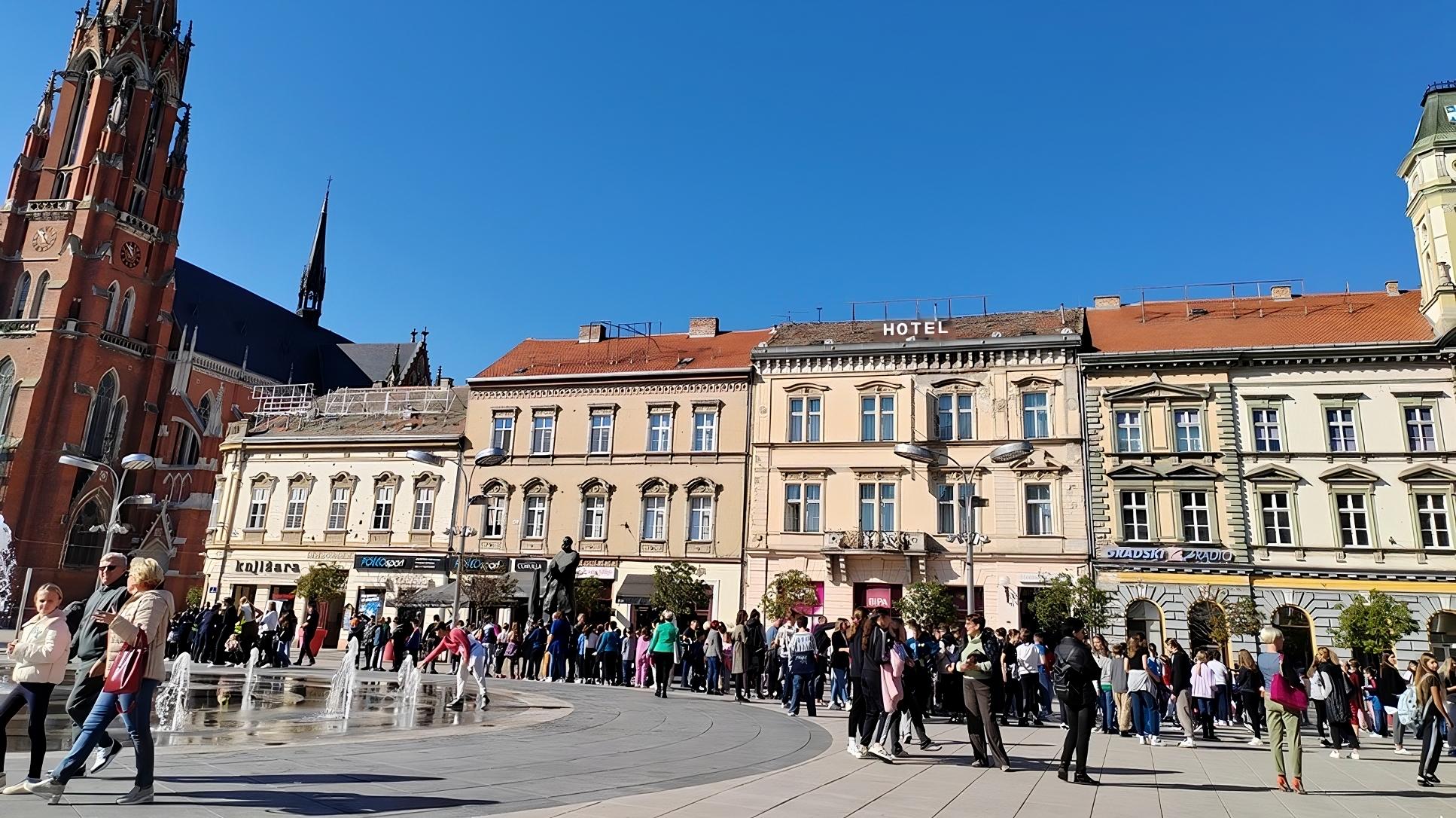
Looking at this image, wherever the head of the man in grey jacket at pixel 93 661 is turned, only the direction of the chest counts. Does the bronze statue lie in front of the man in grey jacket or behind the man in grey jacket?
behind

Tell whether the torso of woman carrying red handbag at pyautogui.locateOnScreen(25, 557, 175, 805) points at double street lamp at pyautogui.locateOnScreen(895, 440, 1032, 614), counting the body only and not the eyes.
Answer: no

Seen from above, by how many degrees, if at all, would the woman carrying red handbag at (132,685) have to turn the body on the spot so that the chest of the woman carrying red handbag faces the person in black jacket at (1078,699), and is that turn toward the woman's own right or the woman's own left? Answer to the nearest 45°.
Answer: approximately 180°

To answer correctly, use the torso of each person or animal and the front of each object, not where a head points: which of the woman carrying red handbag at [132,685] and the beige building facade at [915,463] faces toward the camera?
the beige building facade

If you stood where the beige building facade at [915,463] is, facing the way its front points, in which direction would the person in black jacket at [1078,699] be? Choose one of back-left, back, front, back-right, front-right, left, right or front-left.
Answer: front

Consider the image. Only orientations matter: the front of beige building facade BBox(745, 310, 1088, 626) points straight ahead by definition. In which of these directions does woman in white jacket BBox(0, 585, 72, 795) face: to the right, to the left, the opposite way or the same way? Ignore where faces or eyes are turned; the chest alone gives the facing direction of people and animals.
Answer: the same way

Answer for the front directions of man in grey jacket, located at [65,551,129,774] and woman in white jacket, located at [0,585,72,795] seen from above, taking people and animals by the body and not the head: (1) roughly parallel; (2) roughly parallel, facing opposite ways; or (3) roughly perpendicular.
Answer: roughly parallel

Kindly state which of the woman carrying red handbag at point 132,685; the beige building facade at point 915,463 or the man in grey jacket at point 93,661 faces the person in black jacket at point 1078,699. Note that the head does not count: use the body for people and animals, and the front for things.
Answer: the beige building facade

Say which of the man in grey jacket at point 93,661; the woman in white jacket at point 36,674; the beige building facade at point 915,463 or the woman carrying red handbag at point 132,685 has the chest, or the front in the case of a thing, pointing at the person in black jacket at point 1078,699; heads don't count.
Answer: the beige building facade

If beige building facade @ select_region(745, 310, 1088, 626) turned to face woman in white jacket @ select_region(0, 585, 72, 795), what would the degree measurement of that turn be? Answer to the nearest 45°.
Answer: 0° — it already faces them

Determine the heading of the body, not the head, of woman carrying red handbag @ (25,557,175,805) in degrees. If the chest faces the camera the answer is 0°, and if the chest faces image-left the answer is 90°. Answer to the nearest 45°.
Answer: approximately 90°

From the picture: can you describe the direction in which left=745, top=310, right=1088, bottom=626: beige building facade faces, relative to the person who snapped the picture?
facing the viewer

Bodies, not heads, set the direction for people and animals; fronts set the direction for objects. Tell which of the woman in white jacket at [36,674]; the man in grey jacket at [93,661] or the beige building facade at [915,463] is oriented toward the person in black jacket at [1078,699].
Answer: the beige building facade

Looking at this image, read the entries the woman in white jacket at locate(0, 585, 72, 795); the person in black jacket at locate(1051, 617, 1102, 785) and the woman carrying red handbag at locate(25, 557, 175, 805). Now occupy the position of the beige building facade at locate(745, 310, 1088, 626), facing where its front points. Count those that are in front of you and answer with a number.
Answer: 3

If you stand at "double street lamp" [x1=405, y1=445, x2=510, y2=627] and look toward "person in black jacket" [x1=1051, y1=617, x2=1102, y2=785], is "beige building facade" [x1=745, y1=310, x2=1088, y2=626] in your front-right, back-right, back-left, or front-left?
front-left

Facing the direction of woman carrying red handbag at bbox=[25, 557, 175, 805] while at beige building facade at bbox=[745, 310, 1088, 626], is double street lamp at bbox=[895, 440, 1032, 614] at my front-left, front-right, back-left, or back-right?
front-left
